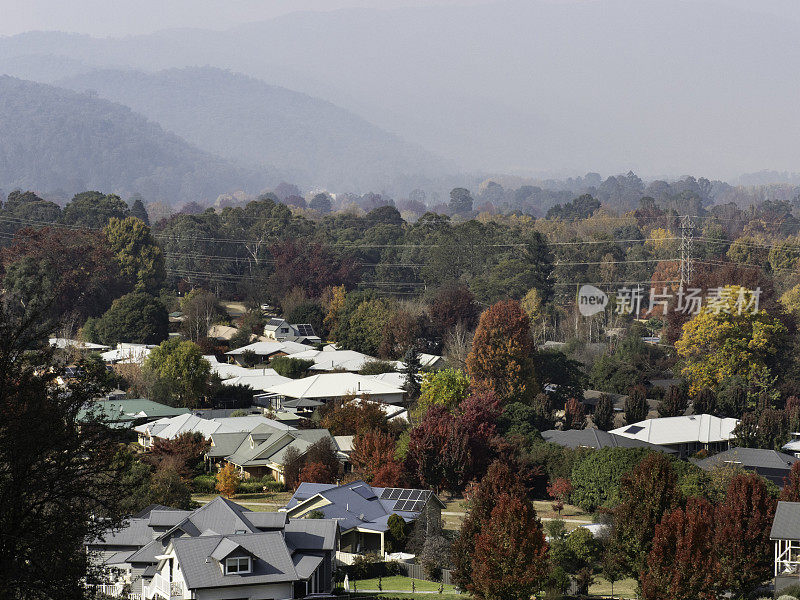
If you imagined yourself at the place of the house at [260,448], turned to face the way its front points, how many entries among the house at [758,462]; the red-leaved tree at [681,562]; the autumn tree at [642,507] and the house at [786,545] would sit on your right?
0

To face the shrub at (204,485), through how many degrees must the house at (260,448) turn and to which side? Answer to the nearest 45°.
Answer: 0° — it already faces it

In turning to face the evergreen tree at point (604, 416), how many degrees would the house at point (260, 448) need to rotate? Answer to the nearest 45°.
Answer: approximately 135° to its left

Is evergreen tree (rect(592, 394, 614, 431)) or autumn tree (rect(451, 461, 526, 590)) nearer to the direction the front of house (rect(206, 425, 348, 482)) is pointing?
the autumn tree

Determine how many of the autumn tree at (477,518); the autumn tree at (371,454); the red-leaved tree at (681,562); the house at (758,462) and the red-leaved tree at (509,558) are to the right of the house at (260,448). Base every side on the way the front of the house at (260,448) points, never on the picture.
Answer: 0

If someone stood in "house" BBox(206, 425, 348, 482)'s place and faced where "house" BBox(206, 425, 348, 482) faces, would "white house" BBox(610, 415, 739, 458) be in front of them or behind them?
behind

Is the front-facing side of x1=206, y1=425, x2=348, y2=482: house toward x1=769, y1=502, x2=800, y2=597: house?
no

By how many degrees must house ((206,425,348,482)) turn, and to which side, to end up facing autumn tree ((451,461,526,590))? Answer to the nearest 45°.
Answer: approximately 45° to its left

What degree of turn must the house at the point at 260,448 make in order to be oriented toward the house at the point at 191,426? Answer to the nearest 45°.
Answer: approximately 90° to its right

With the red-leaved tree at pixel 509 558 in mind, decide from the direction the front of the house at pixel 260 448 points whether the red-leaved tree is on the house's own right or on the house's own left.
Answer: on the house's own left

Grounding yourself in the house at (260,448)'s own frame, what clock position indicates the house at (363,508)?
the house at (363,508) is roughly at 10 o'clock from the house at (260,448).

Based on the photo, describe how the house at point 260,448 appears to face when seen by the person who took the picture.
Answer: facing the viewer and to the left of the viewer

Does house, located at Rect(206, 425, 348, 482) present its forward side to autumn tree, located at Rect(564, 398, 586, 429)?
no

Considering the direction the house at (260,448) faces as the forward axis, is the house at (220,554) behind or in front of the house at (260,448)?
in front

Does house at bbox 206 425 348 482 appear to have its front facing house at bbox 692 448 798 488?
no

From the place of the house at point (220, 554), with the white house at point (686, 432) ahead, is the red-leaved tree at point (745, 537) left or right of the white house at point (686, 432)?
right
